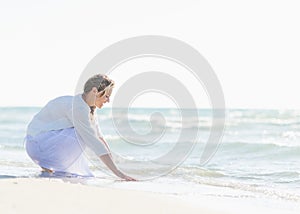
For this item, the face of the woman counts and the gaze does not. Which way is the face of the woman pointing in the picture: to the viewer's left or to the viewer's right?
to the viewer's right

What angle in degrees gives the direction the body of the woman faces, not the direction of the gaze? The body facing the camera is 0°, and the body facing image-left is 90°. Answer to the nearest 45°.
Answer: approximately 270°
